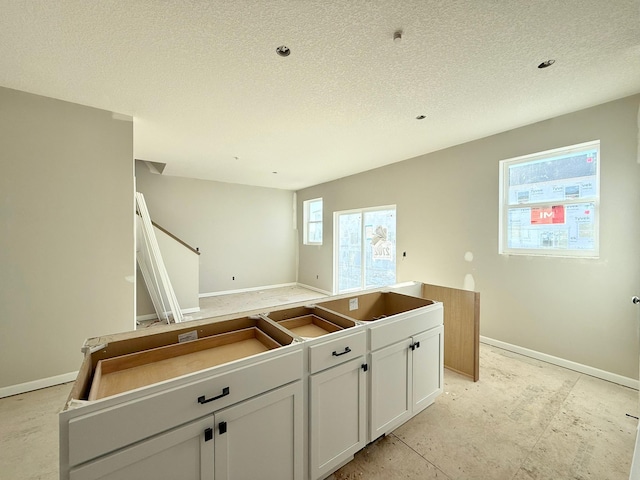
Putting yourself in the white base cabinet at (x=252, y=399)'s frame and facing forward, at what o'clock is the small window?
The small window is roughly at 8 o'clock from the white base cabinet.

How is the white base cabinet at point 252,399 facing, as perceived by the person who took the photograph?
facing the viewer and to the right of the viewer

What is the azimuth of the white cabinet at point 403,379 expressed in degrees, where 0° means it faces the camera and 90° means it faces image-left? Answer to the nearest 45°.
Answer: approximately 315°

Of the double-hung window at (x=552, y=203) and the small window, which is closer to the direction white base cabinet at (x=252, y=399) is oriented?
the double-hung window

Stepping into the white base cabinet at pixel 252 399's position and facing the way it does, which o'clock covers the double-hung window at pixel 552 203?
The double-hung window is roughly at 10 o'clock from the white base cabinet.

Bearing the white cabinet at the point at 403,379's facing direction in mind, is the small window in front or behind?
behind

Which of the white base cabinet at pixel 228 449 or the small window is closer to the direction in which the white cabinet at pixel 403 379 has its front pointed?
the white base cabinet

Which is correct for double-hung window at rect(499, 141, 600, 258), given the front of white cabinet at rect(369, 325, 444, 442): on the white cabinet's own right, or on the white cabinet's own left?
on the white cabinet's own left
